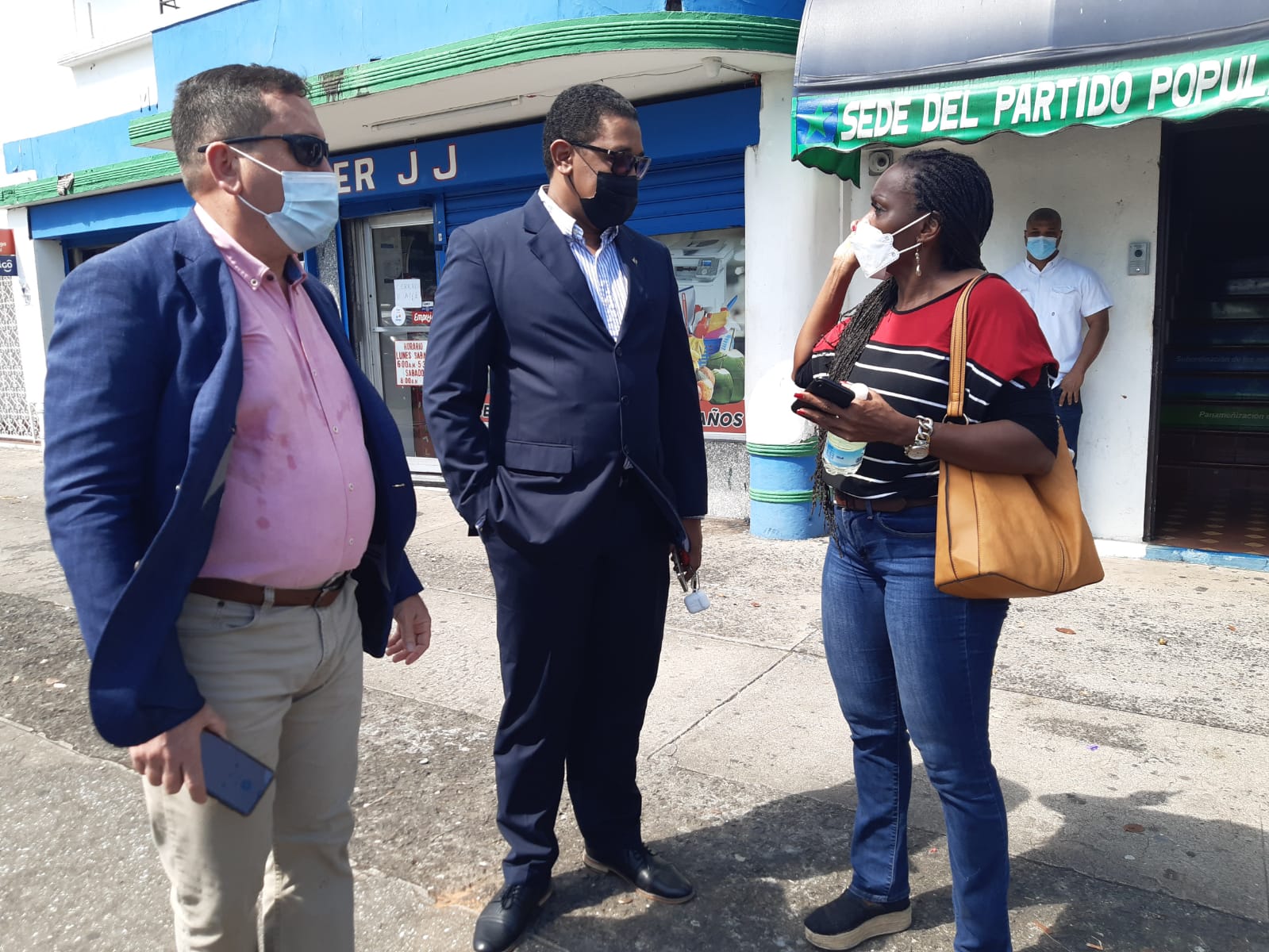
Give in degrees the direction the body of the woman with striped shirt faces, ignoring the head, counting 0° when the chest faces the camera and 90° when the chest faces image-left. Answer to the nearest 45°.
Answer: approximately 45°

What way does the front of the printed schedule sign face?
toward the camera

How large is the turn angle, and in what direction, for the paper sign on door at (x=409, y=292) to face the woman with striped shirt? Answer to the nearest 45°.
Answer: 0° — it already faces them

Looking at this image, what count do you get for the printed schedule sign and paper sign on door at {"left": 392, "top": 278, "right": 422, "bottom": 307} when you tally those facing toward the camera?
2

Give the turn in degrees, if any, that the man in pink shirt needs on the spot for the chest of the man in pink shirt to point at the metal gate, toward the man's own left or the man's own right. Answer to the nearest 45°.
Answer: approximately 135° to the man's own left

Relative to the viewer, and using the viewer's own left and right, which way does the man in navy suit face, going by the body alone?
facing the viewer and to the right of the viewer

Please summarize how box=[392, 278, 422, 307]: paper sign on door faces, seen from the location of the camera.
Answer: facing the viewer

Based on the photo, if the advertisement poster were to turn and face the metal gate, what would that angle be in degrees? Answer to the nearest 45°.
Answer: approximately 135° to its right

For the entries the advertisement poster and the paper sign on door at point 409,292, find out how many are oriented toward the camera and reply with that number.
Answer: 2

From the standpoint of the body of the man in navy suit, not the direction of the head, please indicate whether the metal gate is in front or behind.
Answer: behind

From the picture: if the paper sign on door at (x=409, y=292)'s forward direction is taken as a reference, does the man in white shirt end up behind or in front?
in front

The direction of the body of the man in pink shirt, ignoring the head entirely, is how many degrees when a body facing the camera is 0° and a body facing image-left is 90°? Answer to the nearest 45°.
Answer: approximately 315°
